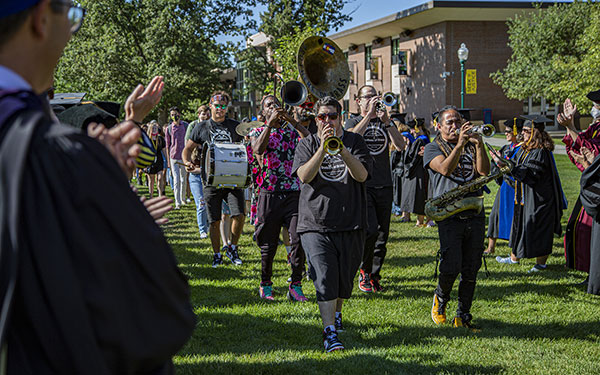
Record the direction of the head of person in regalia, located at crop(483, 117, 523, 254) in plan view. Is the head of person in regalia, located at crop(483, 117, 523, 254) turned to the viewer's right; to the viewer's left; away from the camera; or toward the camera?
to the viewer's left

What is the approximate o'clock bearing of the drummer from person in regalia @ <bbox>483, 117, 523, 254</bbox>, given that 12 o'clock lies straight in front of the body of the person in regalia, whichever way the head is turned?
The drummer is roughly at 11 o'clock from the person in regalia.

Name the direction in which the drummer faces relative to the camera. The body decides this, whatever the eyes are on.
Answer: toward the camera

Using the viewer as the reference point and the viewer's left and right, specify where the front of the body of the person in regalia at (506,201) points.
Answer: facing to the left of the viewer

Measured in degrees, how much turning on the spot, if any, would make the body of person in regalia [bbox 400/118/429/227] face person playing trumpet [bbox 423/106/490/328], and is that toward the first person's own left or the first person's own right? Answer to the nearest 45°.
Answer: approximately 90° to the first person's own left

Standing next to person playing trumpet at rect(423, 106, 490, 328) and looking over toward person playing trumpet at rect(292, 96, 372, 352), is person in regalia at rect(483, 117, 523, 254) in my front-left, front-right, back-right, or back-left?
back-right

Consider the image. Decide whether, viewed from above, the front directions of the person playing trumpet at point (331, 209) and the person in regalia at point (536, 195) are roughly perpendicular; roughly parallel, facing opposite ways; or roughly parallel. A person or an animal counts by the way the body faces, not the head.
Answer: roughly perpendicular

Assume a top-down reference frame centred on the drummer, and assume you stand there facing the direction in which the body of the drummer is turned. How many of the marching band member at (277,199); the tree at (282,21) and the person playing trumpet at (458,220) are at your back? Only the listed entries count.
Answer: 1

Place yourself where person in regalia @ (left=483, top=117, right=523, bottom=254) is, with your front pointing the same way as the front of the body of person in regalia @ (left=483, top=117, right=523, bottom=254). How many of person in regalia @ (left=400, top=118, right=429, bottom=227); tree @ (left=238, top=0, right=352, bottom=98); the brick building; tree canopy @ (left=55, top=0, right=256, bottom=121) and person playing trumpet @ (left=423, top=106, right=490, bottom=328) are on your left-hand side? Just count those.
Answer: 1

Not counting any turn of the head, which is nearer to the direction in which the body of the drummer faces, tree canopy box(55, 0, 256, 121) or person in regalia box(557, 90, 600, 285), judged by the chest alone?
the person in regalia

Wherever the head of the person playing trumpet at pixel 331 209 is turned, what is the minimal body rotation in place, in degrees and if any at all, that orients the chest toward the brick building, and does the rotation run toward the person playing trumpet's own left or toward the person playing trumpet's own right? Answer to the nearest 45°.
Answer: approximately 180°

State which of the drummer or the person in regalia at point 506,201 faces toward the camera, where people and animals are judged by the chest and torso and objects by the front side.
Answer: the drummer

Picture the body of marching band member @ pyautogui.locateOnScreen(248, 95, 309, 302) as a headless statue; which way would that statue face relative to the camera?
toward the camera

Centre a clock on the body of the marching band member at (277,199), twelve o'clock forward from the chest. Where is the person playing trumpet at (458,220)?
The person playing trumpet is roughly at 10 o'clock from the marching band member.

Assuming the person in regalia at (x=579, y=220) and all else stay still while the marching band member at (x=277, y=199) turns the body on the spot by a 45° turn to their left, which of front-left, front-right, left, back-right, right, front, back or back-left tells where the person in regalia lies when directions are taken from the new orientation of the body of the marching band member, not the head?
front-left

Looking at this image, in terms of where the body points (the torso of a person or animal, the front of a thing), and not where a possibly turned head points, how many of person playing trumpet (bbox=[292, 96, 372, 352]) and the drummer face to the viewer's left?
0

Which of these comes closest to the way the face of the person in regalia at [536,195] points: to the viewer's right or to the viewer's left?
to the viewer's left
